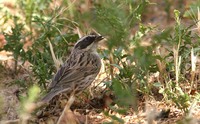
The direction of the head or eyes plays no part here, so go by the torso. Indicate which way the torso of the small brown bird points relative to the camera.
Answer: to the viewer's right
